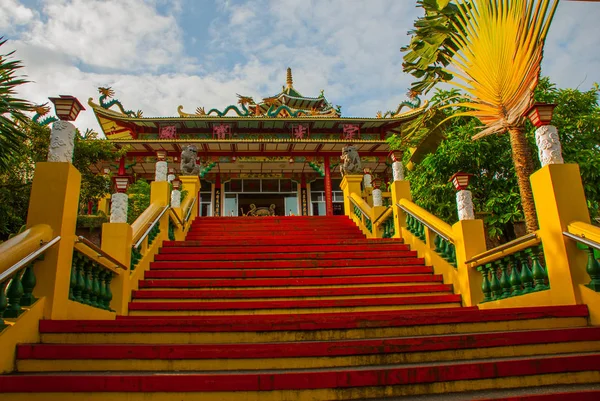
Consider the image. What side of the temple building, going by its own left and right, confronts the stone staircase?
front

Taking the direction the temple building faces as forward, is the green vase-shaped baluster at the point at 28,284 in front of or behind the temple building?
in front

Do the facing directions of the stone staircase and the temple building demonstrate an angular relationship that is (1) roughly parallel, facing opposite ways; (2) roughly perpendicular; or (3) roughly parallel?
roughly parallel

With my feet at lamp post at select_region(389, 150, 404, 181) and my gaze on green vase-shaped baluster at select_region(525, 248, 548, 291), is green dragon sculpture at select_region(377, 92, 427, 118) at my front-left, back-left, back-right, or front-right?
back-left

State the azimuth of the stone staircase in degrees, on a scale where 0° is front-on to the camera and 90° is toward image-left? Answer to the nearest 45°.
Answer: approximately 0°

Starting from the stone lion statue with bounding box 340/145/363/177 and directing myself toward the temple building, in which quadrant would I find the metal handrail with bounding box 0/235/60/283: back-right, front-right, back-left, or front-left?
back-left

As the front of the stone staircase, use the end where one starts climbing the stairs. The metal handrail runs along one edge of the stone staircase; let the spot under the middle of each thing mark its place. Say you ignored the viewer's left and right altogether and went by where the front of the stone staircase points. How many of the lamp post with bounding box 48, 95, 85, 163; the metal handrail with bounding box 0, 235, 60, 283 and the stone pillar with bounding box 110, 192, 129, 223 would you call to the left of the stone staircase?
0

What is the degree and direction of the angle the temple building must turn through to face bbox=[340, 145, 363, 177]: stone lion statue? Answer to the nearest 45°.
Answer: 0° — it already faces it

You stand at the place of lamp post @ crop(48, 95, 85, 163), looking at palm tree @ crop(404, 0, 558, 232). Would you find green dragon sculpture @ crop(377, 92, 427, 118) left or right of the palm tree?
left

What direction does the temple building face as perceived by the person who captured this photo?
facing the viewer
